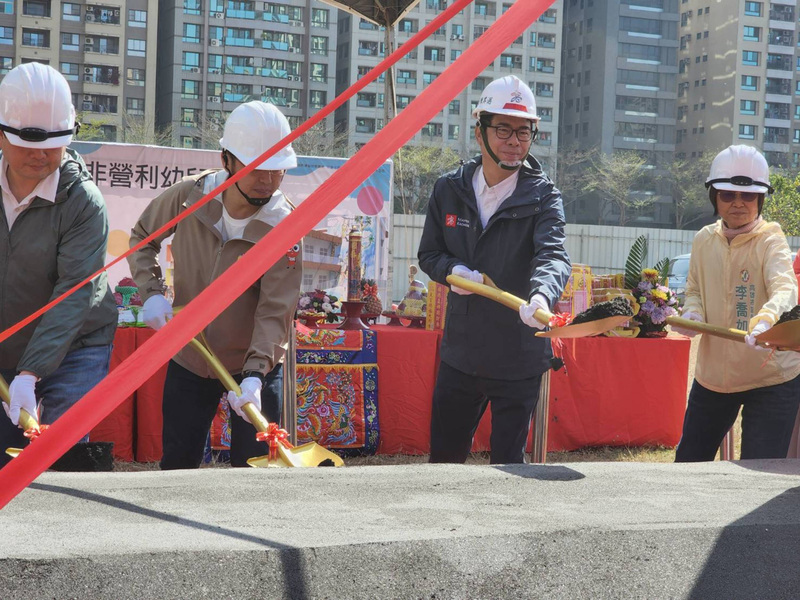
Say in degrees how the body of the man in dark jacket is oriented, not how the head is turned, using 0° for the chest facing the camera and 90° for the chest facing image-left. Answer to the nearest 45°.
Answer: approximately 0°

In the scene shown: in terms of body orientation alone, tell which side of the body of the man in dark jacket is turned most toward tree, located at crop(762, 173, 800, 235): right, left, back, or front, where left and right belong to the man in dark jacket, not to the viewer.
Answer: back

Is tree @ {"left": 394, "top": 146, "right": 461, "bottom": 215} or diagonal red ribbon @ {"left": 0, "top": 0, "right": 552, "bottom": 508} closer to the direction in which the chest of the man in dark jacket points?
the diagonal red ribbon

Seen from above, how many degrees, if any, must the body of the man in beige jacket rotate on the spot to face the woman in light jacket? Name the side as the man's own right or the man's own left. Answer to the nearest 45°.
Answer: approximately 45° to the man's own left

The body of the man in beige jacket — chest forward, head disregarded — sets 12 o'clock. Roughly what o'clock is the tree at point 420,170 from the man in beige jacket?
The tree is roughly at 8 o'clock from the man in beige jacket.

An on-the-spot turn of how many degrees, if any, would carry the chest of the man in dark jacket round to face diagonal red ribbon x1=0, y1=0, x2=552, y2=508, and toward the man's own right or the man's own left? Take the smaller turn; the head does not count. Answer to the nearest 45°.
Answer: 0° — they already face it

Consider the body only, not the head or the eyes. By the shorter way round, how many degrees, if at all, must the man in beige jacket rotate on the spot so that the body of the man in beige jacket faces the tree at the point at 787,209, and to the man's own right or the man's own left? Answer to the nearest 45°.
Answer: approximately 90° to the man's own left

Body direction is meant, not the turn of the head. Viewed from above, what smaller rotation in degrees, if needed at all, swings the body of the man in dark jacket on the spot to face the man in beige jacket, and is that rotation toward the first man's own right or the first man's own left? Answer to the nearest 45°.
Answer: approximately 90° to the first man's own right

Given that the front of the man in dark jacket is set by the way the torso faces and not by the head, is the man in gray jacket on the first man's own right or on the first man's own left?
on the first man's own right

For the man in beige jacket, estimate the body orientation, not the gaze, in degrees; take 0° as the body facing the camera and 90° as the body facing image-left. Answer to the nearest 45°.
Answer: approximately 315°
